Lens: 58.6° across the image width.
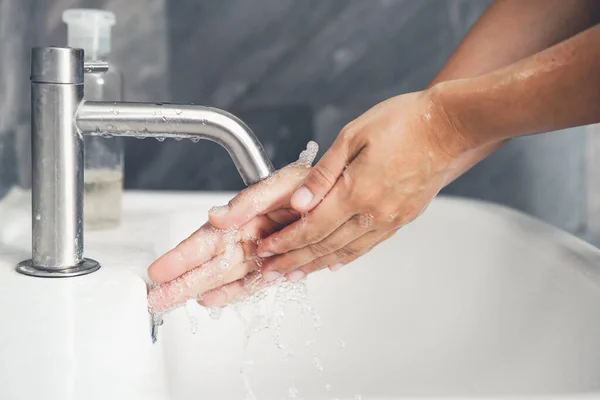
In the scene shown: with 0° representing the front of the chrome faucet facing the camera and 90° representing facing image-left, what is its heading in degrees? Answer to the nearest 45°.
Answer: approximately 270°

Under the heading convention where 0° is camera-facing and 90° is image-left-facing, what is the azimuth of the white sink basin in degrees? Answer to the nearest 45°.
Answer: approximately 270°
